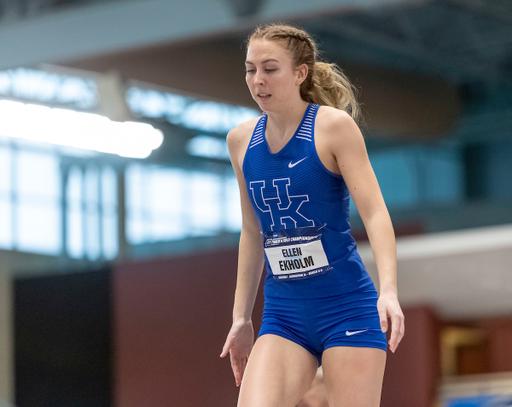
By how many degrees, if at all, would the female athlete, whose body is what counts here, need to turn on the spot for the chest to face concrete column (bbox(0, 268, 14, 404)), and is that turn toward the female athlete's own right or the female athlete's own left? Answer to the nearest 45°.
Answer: approximately 90° to the female athlete's own right

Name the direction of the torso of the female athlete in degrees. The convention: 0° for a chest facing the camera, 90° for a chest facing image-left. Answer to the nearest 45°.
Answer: approximately 45°

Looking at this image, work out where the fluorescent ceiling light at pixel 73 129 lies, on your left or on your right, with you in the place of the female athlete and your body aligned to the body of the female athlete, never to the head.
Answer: on your right
